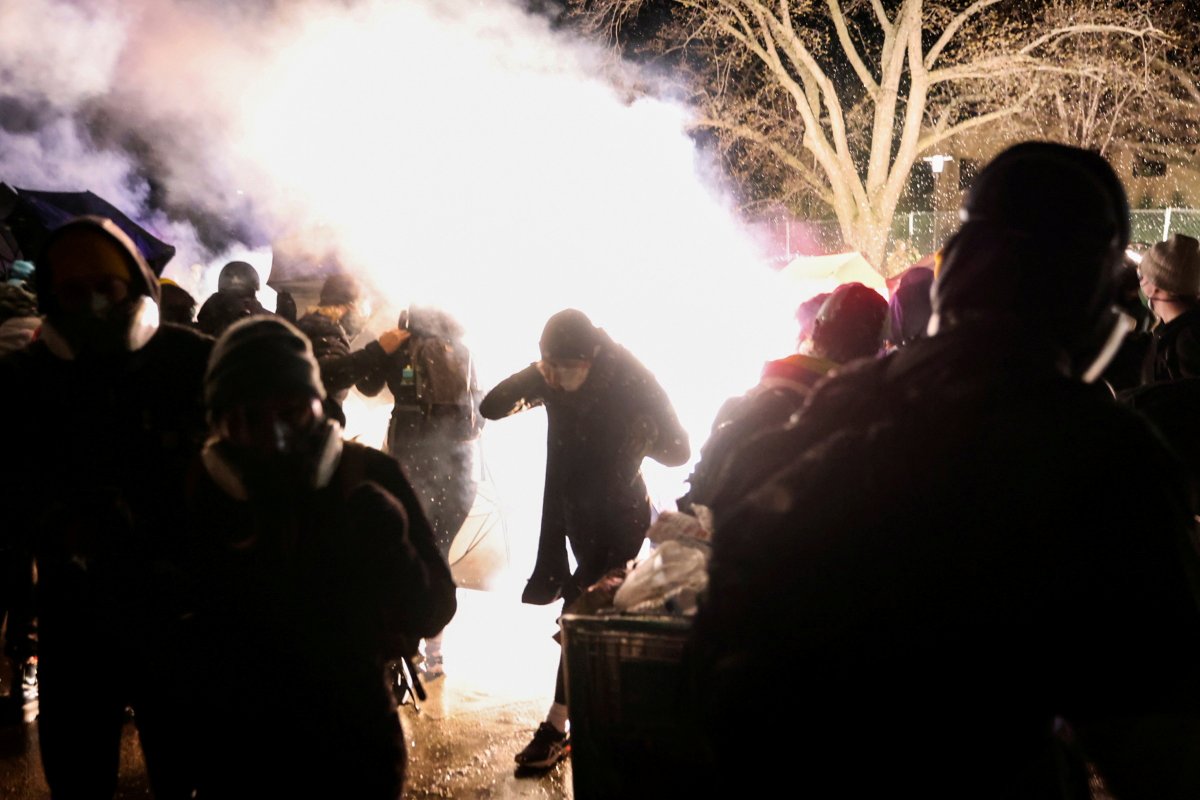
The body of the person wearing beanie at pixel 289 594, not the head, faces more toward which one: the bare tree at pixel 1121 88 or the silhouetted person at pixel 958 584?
the silhouetted person

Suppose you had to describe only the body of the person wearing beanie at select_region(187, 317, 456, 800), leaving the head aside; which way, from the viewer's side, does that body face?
toward the camera

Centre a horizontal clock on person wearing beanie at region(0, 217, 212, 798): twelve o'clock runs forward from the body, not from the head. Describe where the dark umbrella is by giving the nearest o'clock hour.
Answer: The dark umbrella is roughly at 6 o'clock from the person wearing beanie.

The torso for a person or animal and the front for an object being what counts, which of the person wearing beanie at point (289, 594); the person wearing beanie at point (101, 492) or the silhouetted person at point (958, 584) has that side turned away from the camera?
the silhouetted person

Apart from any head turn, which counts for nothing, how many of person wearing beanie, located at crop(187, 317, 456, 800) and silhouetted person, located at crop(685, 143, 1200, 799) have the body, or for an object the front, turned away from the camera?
1

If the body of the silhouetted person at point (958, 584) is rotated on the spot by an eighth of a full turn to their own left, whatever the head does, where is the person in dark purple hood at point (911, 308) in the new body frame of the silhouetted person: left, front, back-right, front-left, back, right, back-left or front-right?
front-right

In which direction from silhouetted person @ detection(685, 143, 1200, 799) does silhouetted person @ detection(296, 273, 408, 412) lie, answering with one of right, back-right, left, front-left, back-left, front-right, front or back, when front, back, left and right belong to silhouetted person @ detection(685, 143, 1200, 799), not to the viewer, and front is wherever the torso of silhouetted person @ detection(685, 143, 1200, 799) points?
front-left

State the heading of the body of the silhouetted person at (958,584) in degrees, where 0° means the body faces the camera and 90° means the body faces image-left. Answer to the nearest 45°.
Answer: approximately 180°

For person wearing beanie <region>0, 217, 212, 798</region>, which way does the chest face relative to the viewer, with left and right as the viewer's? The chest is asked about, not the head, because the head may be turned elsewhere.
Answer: facing the viewer

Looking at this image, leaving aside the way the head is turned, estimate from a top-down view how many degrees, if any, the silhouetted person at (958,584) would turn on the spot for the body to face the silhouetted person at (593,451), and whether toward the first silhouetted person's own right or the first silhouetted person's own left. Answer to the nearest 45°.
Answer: approximately 45° to the first silhouetted person's own left

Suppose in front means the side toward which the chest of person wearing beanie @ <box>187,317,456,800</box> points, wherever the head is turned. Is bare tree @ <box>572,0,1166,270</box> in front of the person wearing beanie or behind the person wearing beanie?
behind

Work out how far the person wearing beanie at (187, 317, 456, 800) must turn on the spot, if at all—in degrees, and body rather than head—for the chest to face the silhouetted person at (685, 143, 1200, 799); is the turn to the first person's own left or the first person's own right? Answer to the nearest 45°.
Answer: approximately 45° to the first person's own left

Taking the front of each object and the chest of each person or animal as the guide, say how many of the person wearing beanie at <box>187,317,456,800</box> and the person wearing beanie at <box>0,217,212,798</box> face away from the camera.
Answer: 0
